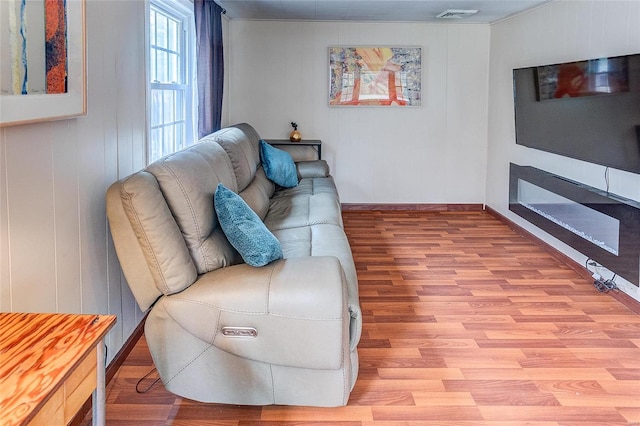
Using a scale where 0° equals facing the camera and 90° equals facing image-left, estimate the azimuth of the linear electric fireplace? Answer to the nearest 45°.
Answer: approximately 45°

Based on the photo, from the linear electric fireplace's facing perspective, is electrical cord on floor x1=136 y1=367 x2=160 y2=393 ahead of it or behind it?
ahead

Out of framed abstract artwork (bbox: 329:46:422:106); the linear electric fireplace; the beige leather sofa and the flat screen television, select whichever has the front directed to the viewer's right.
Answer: the beige leather sofa

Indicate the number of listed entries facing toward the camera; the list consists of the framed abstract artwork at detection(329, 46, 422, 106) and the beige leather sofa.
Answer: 1

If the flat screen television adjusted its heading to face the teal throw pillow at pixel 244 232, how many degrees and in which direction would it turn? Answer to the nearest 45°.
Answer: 0° — it already faces it

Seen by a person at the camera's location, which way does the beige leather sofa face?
facing to the right of the viewer

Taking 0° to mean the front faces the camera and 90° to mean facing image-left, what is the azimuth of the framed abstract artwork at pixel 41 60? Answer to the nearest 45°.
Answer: approximately 315°

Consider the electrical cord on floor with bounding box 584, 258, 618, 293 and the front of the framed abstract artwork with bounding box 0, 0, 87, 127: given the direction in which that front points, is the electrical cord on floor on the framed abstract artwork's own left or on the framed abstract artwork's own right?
on the framed abstract artwork's own left

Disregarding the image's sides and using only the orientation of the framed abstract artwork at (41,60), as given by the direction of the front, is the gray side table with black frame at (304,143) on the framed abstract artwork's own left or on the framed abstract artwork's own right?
on the framed abstract artwork's own left
